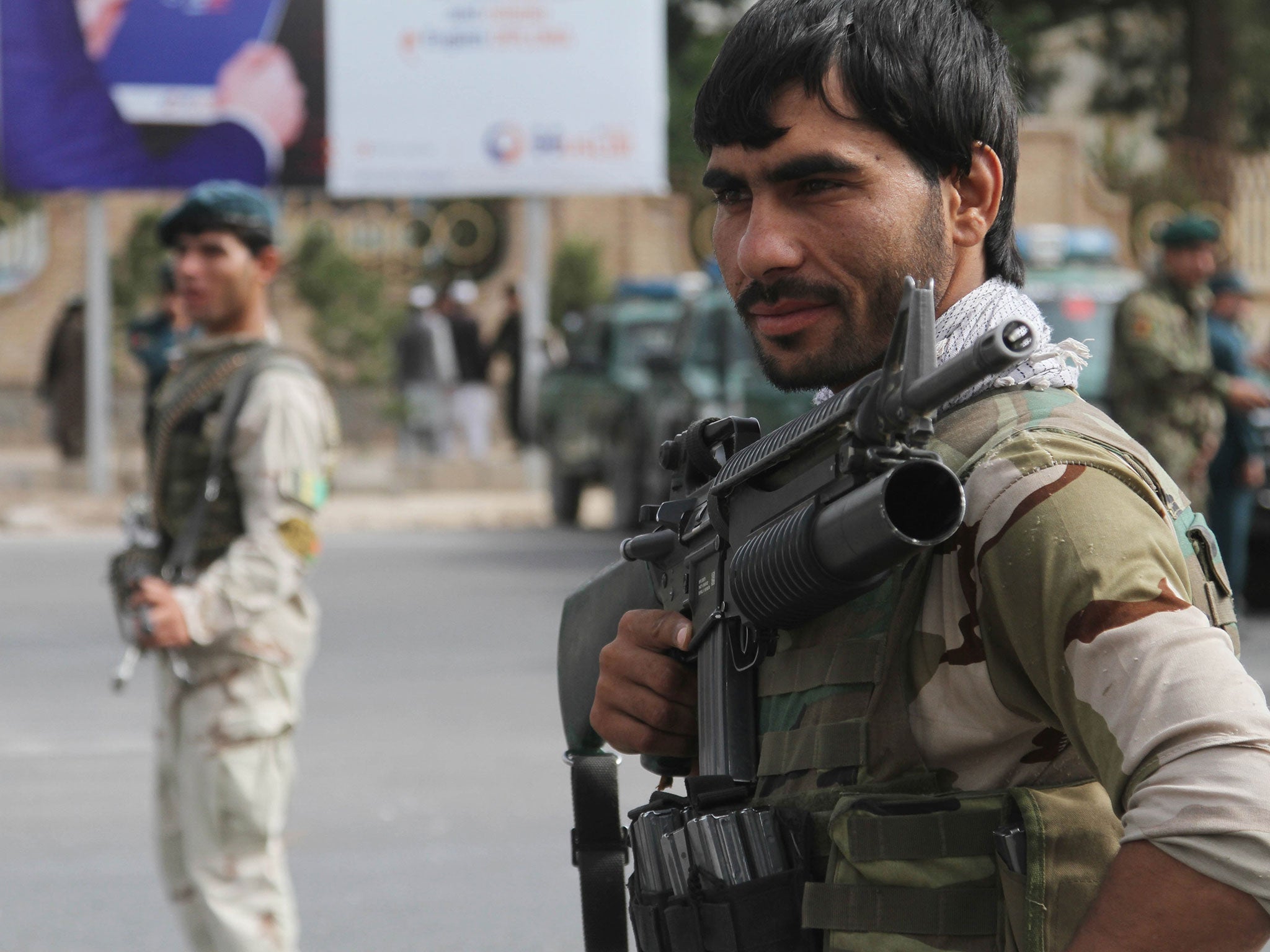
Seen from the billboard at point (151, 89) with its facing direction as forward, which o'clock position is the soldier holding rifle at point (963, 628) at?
The soldier holding rifle is roughly at 12 o'clock from the billboard.

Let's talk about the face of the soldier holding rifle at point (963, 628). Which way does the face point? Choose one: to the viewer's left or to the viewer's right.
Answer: to the viewer's left

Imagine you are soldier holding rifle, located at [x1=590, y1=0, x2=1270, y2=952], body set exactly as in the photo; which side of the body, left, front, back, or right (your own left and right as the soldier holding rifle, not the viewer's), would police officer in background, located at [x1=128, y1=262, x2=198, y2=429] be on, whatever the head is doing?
right
